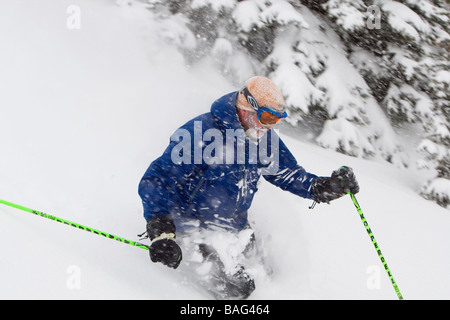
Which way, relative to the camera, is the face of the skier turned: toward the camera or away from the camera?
toward the camera

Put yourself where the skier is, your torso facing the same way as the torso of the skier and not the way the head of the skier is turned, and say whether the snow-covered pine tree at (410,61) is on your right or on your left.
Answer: on your left

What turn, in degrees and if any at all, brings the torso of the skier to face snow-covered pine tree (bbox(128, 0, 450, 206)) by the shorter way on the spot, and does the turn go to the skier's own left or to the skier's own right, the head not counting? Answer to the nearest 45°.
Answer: approximately 135° to the skier's own left

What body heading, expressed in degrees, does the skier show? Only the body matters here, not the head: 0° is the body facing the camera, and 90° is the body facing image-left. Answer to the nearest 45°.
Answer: approximately 315°
